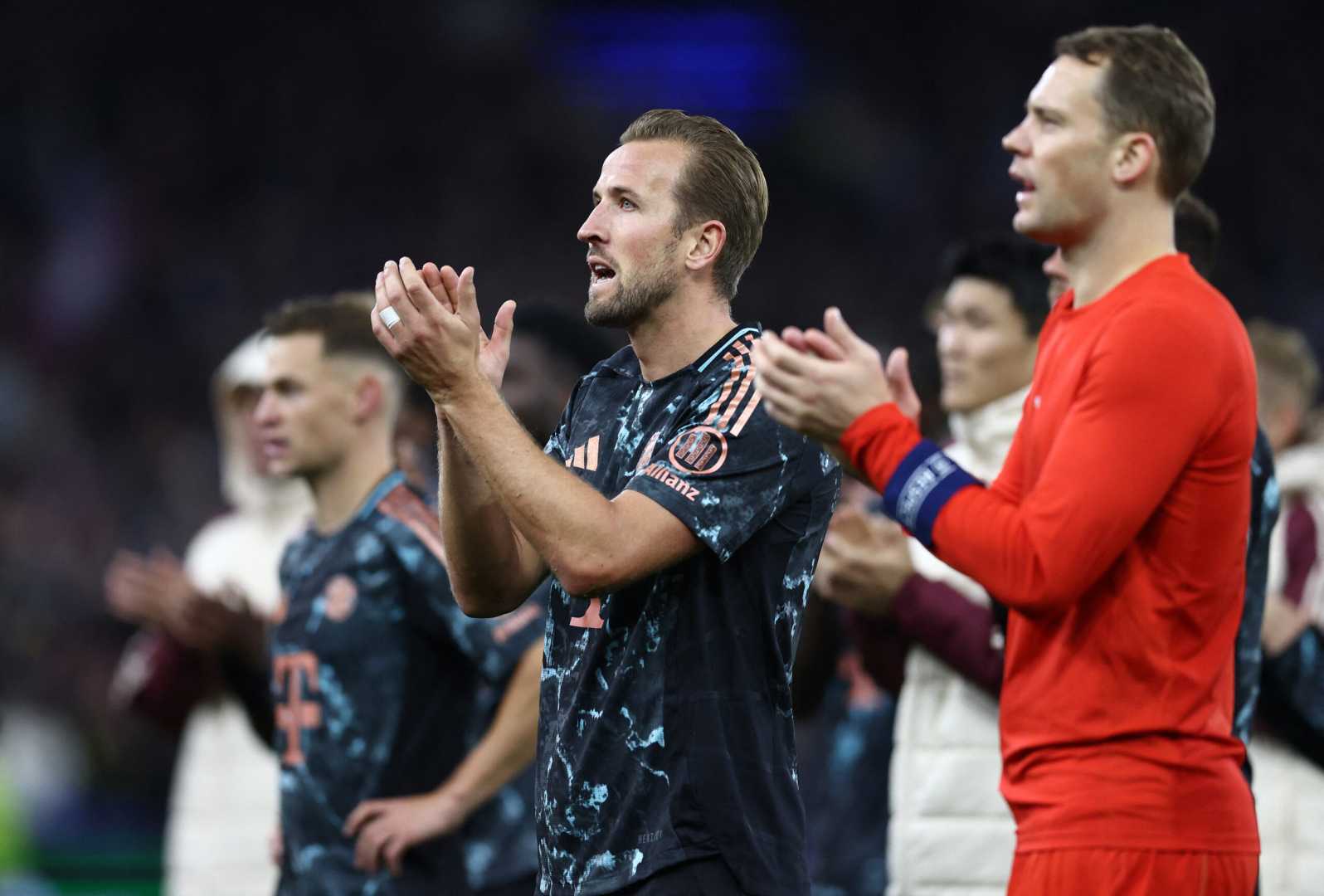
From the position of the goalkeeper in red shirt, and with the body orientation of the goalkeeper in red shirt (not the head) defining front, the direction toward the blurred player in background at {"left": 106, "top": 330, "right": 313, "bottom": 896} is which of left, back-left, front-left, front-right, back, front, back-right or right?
front-right

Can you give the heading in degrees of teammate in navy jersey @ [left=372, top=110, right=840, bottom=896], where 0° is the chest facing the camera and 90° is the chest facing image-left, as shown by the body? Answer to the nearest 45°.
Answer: approximately 45°

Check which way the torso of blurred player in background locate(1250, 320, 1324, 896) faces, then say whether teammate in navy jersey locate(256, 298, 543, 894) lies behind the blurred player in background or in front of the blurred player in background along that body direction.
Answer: in front

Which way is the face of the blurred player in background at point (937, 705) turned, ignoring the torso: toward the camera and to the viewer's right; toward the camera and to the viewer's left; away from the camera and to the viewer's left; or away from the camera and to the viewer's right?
toward the camera and to the viewer's left

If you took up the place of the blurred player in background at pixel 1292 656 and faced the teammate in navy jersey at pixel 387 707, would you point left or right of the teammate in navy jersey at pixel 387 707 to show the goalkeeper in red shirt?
left

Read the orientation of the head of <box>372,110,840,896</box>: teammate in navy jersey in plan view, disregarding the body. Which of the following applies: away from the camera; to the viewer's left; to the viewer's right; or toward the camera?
to the viewer's left

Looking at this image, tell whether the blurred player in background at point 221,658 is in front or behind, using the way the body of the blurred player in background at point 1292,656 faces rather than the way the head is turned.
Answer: in front

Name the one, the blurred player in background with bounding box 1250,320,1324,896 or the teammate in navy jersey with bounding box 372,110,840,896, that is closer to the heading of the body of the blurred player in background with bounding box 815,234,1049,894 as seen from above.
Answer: the teammate in navy jersey

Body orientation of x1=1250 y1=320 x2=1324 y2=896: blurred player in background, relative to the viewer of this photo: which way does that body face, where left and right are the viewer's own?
facing to the left of the viewer

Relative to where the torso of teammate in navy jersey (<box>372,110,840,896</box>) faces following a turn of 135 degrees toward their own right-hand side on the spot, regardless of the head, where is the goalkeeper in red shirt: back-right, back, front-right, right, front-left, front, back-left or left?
back-right

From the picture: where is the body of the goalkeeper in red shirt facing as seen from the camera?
to the viewer's left

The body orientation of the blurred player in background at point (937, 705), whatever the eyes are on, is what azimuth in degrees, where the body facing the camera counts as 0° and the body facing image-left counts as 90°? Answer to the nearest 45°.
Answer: approximately 45°

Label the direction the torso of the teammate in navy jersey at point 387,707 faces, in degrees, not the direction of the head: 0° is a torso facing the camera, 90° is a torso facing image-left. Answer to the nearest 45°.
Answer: approximately 45°
